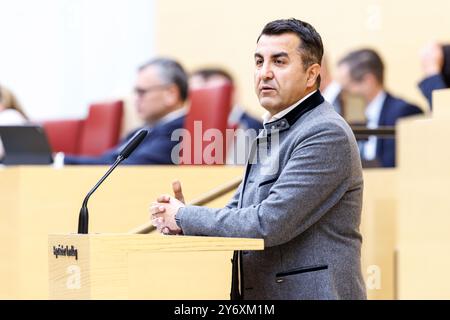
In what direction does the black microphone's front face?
to the viewer's right

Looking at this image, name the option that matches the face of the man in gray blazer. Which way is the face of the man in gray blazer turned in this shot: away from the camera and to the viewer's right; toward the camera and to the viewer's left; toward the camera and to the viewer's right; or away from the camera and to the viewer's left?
toward the camera and to the viewer's left

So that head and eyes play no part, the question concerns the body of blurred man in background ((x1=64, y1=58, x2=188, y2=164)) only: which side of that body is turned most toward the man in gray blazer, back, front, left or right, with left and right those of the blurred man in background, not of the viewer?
left

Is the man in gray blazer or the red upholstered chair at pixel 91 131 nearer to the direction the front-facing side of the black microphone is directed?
the man in gray blazer

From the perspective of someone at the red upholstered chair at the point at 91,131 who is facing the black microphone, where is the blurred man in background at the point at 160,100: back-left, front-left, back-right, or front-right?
front-left

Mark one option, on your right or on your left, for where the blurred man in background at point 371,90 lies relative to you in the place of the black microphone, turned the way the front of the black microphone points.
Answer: on your left
